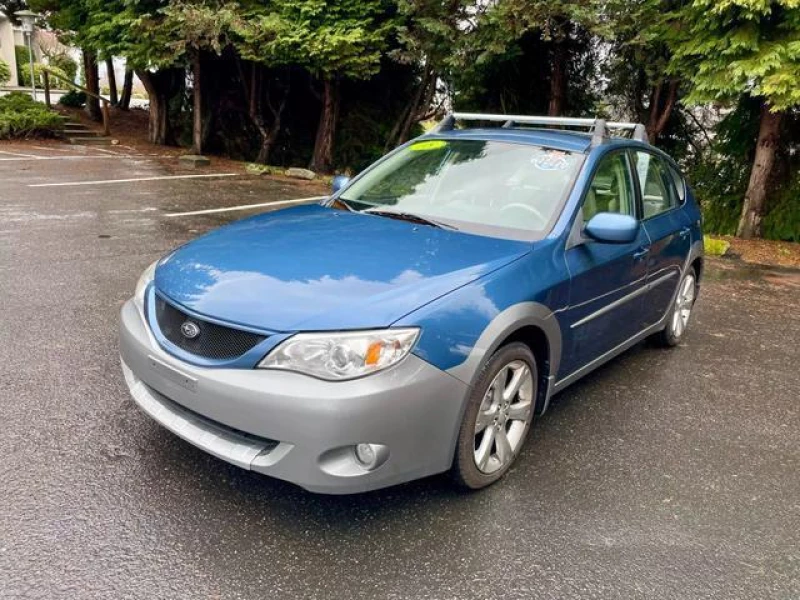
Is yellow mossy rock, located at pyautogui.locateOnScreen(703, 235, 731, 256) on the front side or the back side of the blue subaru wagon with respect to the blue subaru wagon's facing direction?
on the back side

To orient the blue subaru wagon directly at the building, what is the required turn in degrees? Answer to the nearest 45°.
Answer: approximately 90° to its right

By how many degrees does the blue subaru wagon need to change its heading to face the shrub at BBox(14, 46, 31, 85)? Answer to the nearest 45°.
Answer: approximately 90° to its right

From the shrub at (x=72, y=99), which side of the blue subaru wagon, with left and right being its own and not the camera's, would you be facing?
right

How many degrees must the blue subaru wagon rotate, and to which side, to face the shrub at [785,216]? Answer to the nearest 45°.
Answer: approximately 180°

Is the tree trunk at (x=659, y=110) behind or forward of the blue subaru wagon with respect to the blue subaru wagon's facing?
behind

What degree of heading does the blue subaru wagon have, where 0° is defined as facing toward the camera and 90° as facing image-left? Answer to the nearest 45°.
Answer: approximately 45°
